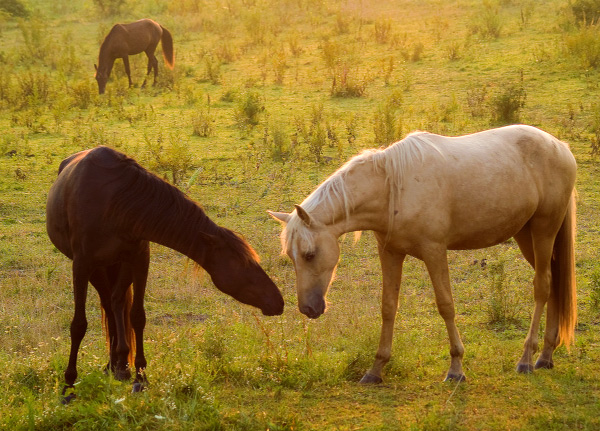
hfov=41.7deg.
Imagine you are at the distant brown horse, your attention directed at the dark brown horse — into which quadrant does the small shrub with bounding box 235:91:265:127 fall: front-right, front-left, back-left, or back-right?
front-left

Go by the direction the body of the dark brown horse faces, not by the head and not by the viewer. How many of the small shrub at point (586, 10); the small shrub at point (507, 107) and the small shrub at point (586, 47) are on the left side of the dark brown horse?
3

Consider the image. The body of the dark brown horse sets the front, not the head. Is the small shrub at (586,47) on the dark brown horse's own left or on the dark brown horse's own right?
on the dark brown horse's own left

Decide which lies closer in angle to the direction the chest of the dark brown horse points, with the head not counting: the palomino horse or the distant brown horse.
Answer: the palomino horse

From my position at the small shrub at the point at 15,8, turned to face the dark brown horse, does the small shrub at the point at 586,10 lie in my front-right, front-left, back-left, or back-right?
front-left

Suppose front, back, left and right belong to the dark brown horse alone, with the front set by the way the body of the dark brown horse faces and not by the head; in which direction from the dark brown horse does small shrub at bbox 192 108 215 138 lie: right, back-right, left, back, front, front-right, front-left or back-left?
back-left

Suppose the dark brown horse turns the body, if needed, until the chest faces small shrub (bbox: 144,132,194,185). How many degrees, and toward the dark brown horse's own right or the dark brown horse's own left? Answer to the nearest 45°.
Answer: approximately 135° to the dark brown horse's own left

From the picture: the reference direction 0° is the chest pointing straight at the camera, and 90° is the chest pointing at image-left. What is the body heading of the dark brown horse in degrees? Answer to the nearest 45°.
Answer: approximately 315°

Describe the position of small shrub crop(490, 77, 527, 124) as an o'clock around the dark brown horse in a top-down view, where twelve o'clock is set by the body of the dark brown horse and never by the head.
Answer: The small shrub is roughly at 9 o'clock from the dark brown horse.
